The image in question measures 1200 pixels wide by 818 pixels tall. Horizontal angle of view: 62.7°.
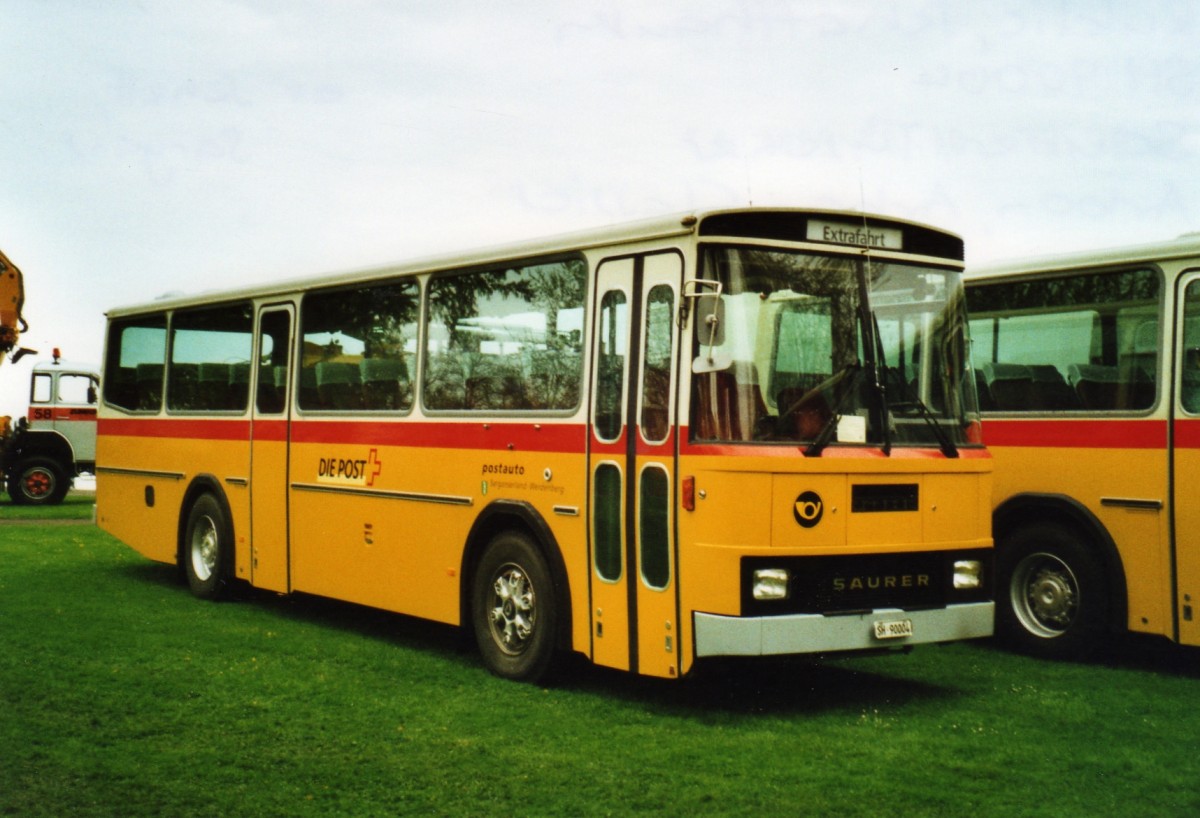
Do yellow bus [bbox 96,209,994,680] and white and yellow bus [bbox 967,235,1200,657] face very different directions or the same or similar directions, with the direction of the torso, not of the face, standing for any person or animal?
same or similar directions

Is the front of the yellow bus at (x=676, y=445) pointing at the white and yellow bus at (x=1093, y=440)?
no

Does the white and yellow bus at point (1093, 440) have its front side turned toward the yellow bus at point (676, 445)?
no

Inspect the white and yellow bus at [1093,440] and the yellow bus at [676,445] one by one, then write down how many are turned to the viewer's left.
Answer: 0

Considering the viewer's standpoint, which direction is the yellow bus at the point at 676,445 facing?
facing the viewer and to the right of the viewer
